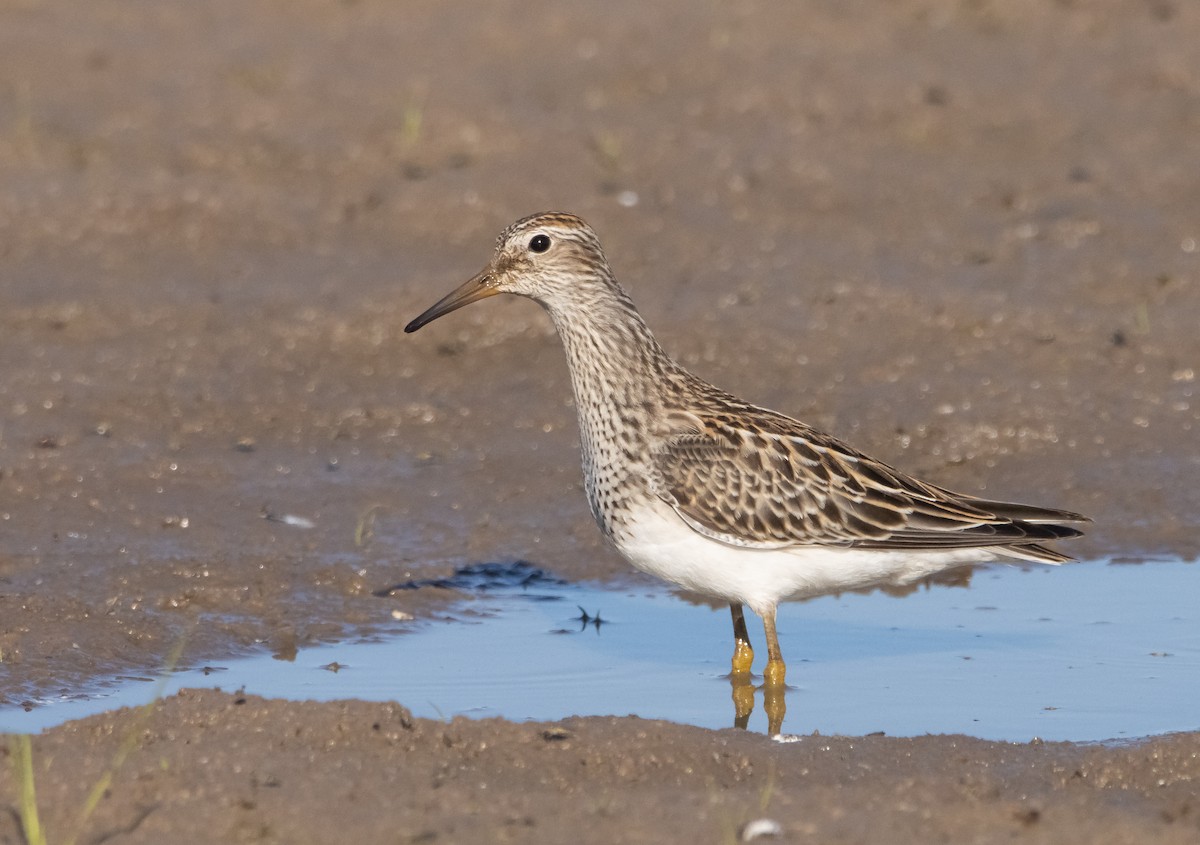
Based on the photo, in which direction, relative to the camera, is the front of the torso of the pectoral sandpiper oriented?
to the viewer's left
